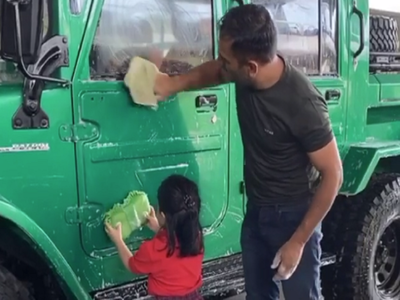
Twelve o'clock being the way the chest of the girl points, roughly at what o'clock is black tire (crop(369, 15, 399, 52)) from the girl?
The black tire is roughly at 3 o'clock from the girl.

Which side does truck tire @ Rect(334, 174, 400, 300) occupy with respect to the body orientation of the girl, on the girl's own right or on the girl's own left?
on the girl's own right

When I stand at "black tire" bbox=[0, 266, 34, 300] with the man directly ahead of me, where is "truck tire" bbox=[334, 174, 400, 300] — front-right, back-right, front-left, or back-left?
front-left

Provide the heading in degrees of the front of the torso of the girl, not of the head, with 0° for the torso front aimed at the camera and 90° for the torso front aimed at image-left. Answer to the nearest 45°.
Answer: approximately 135°

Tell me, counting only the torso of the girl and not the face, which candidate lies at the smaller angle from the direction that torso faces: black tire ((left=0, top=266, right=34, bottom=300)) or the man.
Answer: the black tire

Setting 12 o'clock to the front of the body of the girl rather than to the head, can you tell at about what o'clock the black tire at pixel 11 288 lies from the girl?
The black tire is roughly at 10 o'clock from the girl.
